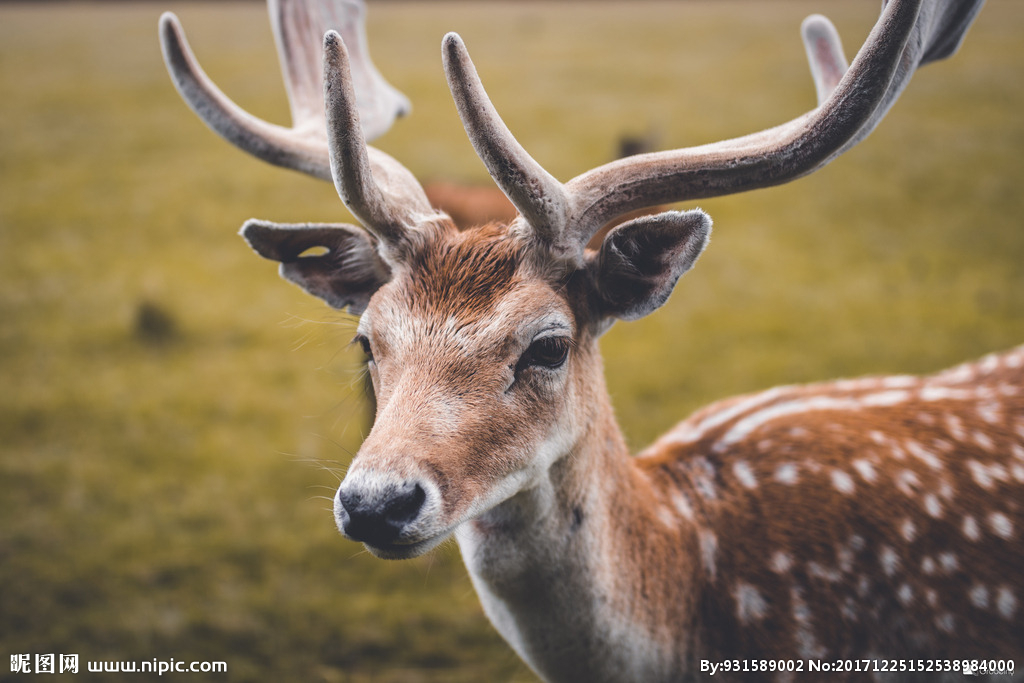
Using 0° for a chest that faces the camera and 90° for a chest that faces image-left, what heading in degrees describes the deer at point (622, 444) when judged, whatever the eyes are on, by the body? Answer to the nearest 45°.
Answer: approximately 45°
